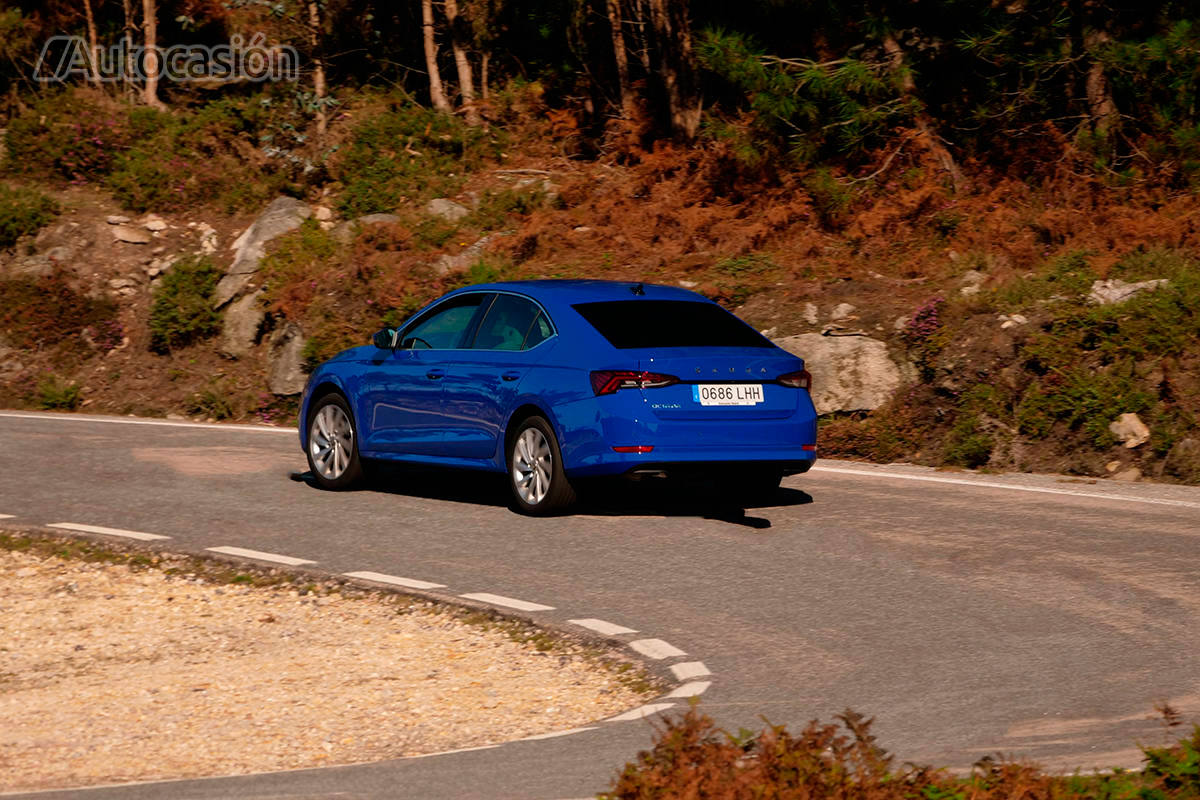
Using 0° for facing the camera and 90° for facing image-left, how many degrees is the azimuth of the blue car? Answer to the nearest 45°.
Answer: approximately 135°

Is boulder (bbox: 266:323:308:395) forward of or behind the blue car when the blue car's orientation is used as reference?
forward

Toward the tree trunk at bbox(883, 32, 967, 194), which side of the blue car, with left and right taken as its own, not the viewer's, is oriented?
right

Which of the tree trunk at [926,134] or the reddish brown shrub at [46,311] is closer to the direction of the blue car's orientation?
the reddish brown shrub

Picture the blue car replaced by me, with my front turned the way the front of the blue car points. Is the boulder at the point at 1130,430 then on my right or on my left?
on my right

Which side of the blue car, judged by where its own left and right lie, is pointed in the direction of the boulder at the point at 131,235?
front

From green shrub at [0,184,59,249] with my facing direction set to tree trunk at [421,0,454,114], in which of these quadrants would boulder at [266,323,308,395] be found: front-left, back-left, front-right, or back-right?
front-right

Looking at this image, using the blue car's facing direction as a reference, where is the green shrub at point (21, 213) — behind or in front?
in front

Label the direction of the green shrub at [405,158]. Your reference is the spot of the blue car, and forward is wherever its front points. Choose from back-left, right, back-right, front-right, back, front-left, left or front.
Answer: front-right

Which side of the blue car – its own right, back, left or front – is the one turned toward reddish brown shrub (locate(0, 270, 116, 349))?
front

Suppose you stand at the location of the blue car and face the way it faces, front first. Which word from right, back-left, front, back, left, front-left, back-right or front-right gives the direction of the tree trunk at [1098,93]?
right

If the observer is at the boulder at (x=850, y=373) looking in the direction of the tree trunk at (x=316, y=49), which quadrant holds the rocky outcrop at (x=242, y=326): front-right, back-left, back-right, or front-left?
front-left

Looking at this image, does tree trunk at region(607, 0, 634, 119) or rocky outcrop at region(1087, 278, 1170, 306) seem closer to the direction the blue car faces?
the tree trunk

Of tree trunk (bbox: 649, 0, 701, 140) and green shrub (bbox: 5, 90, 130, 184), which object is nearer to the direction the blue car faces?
the green shrub

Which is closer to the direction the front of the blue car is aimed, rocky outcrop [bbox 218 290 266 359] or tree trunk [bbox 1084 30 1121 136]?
the rocky outcrop

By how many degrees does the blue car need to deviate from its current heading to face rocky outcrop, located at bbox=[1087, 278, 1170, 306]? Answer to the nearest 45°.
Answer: approximately 90° to its right
